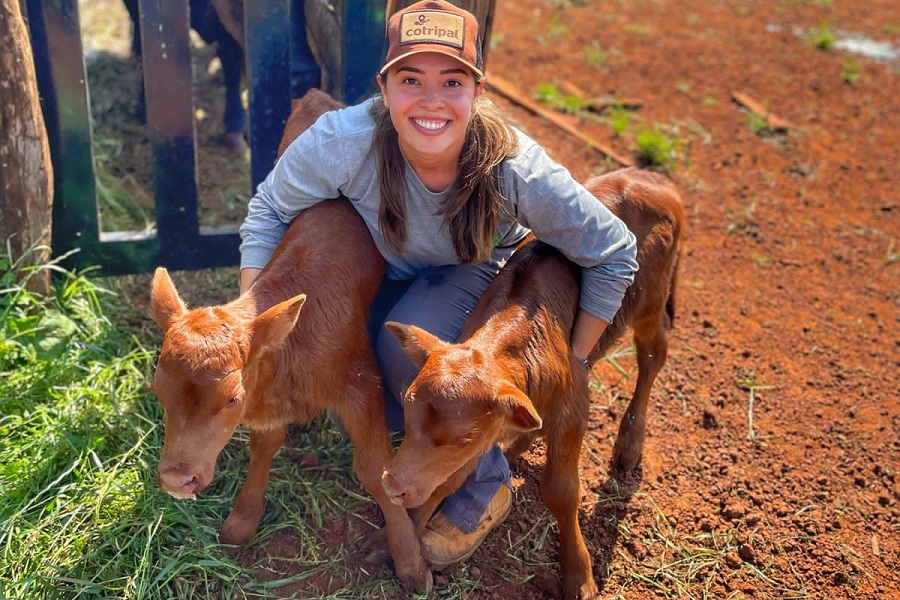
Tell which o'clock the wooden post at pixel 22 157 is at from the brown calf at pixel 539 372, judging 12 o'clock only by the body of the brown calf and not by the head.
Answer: The wooden post is roughly at 2 o'clock from the brown calf.

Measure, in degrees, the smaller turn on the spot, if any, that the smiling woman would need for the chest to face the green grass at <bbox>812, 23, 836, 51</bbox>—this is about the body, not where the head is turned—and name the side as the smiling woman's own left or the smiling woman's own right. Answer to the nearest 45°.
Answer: approximately 135° to the smiling woman's own left

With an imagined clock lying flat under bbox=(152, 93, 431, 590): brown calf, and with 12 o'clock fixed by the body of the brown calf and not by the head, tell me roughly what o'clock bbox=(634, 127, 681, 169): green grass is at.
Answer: The green grass is roughly at 6 o'clock from the brown calf.

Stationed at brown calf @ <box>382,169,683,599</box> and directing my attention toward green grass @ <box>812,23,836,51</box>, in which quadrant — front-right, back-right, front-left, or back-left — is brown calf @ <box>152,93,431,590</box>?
back-left

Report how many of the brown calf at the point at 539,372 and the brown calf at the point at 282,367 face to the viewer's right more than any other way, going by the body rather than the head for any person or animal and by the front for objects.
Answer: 0

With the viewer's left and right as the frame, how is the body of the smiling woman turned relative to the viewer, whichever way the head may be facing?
facing the viewer

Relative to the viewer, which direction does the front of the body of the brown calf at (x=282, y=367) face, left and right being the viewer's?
facing the viewer and to the left of the viewer

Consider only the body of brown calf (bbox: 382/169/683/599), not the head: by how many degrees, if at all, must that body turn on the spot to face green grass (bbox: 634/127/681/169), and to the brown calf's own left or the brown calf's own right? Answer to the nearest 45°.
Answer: approximately 135° to the brown calf's own right

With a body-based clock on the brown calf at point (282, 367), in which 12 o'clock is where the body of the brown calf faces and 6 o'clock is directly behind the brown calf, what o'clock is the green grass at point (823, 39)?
The green grass is roughly at 6 o'clock from the brown calf.

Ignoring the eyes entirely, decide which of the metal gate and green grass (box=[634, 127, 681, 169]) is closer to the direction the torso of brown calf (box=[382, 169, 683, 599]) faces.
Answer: the metal gate

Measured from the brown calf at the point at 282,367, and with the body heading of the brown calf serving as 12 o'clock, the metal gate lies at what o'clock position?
The metal gate is roughly at 4 o'clock from the brown calf.

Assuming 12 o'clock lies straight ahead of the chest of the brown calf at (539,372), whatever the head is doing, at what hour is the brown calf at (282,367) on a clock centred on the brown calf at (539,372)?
the brown calf at (282,367) is roughly at 1 o'clock from the brown calf at (539,372).
